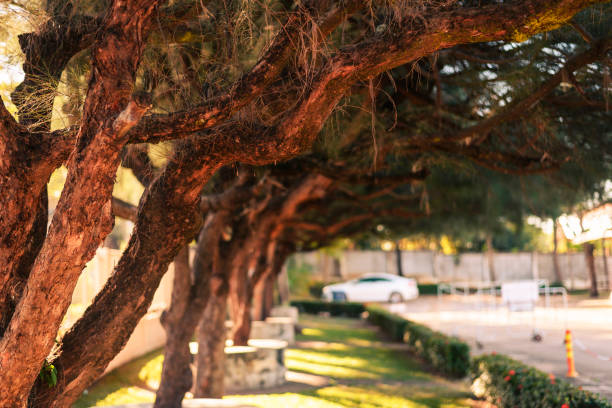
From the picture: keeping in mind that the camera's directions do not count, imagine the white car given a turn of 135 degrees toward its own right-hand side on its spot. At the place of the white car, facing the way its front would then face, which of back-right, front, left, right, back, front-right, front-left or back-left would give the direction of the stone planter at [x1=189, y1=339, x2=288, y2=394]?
back-right

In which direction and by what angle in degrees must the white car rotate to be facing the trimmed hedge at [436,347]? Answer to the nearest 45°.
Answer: approximately 90° to its left

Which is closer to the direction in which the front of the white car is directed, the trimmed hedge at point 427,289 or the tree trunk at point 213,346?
the tree trunk

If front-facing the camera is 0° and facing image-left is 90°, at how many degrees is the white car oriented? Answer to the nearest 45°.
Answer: approximately 90°

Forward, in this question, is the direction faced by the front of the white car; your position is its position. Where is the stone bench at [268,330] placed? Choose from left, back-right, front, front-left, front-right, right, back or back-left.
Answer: left

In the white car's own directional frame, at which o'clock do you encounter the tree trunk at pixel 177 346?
The tree trunk is roughly at 9 o'clock from the white car.

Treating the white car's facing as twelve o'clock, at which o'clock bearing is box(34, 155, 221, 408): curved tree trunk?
The curved tree trunk is roughly at 9 o'clock from the white car.

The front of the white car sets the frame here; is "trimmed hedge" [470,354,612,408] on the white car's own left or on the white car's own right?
on the white car's own left

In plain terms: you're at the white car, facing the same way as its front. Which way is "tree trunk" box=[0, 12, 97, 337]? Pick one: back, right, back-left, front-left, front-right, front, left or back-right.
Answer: left

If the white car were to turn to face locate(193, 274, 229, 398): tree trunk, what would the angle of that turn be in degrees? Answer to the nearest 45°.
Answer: approximately 90° to its left

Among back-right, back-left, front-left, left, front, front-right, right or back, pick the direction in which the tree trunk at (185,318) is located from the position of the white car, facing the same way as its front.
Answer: left

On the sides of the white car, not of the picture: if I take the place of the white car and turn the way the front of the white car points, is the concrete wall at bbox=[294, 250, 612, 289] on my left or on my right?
on my right
